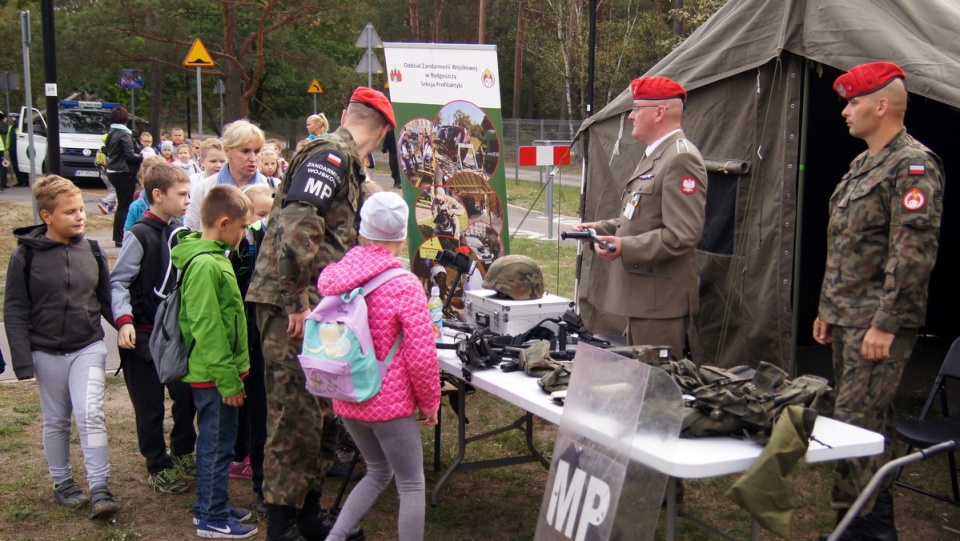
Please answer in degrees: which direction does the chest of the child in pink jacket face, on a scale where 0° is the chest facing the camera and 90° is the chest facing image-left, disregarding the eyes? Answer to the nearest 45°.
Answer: approximately 225°

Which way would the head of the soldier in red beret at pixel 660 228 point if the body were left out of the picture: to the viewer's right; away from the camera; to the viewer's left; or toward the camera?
to the viewer's left

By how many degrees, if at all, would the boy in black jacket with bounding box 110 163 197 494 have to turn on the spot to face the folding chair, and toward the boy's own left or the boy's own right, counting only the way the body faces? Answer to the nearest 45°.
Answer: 0° — they already face it

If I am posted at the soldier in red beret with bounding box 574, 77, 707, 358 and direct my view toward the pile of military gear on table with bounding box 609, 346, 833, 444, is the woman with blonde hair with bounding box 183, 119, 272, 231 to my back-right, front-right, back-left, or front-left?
back-right

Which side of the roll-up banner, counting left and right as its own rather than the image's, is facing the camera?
front

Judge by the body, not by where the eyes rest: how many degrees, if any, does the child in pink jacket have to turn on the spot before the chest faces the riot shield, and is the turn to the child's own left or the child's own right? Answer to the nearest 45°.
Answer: approximately 90° to the child's own right

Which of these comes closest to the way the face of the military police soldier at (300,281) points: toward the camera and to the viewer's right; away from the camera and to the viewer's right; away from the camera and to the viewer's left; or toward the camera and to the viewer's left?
away from the camera and to the viewer's right

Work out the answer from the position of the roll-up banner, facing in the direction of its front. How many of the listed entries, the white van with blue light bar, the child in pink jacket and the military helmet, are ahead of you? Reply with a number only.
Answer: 2

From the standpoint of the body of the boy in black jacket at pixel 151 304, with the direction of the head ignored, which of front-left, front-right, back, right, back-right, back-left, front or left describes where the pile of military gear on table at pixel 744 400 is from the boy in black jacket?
front

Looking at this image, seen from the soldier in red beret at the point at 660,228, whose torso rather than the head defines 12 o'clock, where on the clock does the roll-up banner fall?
The roll-up banner is roughly at 2 o'clock from the soldier in red beret.

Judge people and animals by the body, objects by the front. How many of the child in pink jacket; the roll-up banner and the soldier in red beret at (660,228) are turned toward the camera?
1

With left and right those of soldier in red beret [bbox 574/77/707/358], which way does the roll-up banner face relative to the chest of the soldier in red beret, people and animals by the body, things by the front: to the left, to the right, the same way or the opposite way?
to the left

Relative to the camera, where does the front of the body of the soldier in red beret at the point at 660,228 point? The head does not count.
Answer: to the viewer's left

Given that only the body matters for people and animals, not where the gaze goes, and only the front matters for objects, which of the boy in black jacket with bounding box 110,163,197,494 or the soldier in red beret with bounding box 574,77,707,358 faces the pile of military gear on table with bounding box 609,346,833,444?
the boy in black jacket

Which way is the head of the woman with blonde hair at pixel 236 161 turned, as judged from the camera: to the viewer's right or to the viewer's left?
to the viewer's right
